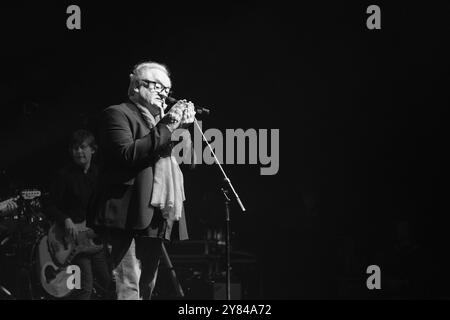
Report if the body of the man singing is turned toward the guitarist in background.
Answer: no

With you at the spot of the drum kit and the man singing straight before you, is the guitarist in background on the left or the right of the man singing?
left

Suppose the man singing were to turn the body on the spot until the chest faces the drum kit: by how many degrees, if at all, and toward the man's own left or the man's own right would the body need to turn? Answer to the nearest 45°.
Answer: approximately 135° to the man's own left
